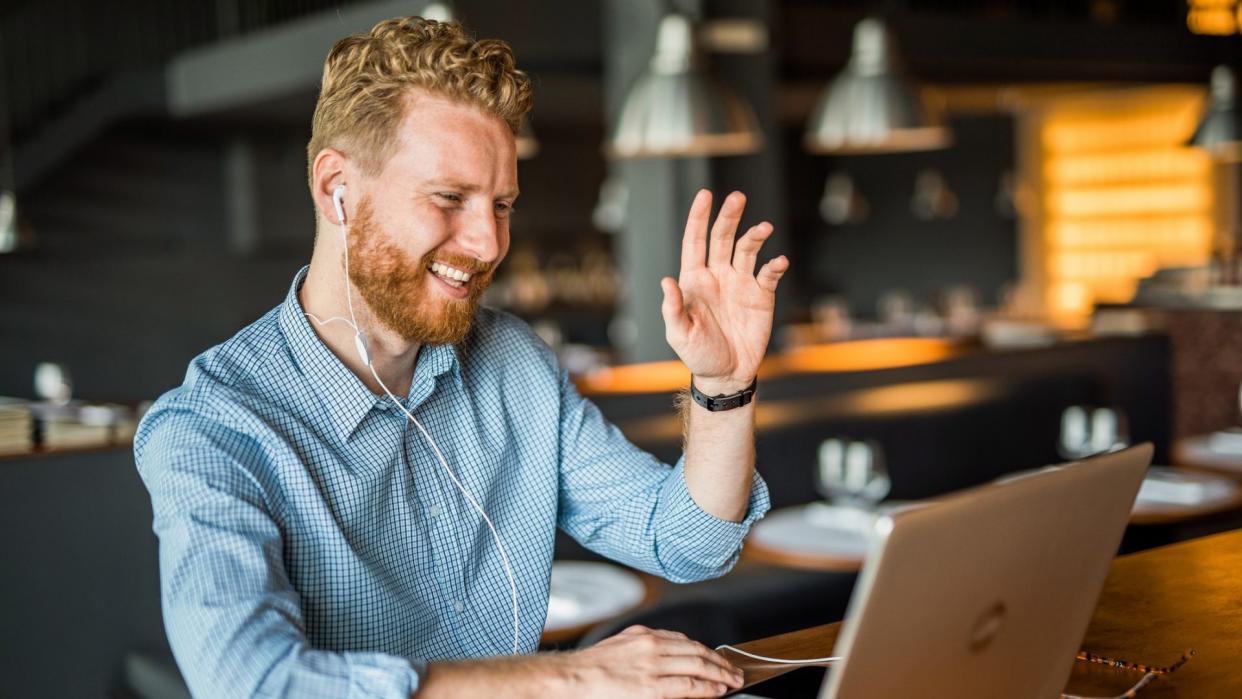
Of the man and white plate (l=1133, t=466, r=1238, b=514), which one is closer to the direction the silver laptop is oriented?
the man

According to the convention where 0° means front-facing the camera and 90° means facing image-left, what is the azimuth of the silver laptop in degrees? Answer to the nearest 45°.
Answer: approximately 135°

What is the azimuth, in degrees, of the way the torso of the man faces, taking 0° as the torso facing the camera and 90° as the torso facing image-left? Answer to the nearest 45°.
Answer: approximately 315°

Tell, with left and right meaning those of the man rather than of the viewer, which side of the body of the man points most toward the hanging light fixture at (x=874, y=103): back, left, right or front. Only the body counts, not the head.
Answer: left

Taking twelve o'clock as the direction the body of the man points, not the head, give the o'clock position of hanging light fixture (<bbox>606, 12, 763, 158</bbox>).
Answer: The hanging light fixture is roughly at 8 o'clock from the man.

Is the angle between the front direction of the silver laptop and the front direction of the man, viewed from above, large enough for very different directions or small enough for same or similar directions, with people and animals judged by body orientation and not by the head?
very different directions

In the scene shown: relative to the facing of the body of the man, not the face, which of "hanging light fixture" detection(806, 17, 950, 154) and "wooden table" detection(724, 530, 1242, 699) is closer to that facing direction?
the wooden table

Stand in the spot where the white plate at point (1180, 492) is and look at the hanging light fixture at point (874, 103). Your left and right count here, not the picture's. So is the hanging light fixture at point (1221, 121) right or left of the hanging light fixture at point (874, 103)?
right

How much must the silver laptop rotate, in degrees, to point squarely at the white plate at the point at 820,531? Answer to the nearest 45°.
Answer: approximately 45° to its right

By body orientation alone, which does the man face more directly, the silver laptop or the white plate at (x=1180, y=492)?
the silver laptop

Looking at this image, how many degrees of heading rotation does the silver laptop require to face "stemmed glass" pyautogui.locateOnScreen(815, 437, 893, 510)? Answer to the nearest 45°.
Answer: approximately 45° to its right

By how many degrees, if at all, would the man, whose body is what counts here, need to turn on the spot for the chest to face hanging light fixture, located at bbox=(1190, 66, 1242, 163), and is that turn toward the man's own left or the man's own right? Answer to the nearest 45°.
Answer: approximately 90° to the man's own left
